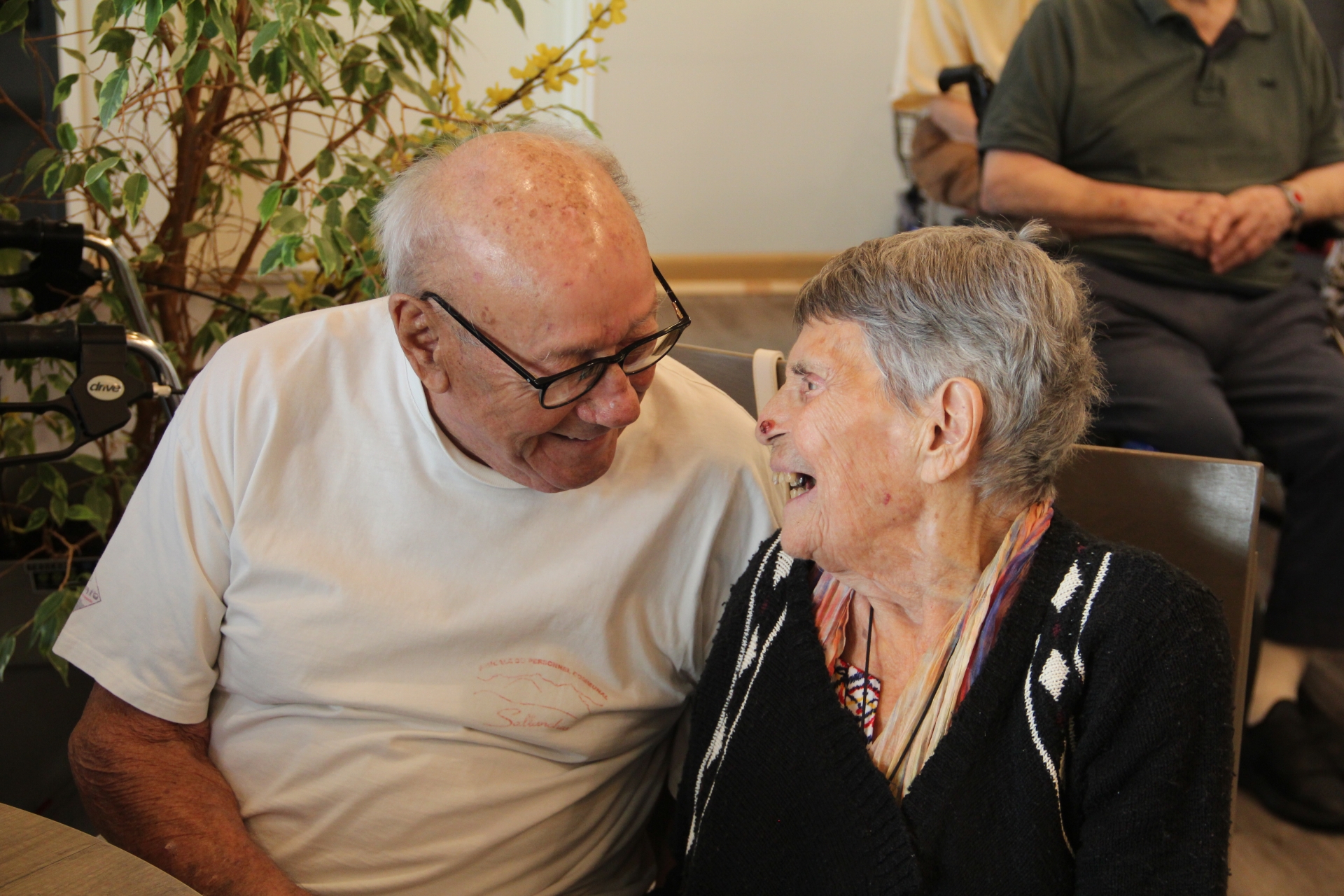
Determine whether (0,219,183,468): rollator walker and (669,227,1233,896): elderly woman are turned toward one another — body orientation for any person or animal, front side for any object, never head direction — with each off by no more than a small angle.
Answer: no

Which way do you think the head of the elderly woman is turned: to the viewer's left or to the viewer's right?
to the viewer's left

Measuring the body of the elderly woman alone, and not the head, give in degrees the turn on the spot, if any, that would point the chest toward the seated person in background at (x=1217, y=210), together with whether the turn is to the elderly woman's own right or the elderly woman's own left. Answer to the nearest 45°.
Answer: approximately 135° to the elderly woman's own right

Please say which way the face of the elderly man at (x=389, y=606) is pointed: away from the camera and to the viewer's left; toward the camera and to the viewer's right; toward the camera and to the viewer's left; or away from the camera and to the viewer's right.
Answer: toward the camera and to the viewer's right

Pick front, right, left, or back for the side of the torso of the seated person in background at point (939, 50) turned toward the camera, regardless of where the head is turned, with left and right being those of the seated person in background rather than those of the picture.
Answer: front

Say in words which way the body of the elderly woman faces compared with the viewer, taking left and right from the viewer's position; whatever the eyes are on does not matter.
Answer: facing the viewer and to the left of the viewer

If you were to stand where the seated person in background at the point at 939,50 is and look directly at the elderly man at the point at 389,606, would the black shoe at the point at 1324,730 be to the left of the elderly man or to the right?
left

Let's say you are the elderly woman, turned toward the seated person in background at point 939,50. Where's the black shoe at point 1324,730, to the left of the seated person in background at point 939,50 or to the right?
right

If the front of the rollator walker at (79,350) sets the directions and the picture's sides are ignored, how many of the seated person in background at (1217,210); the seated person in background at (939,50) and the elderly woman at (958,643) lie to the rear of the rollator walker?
0
